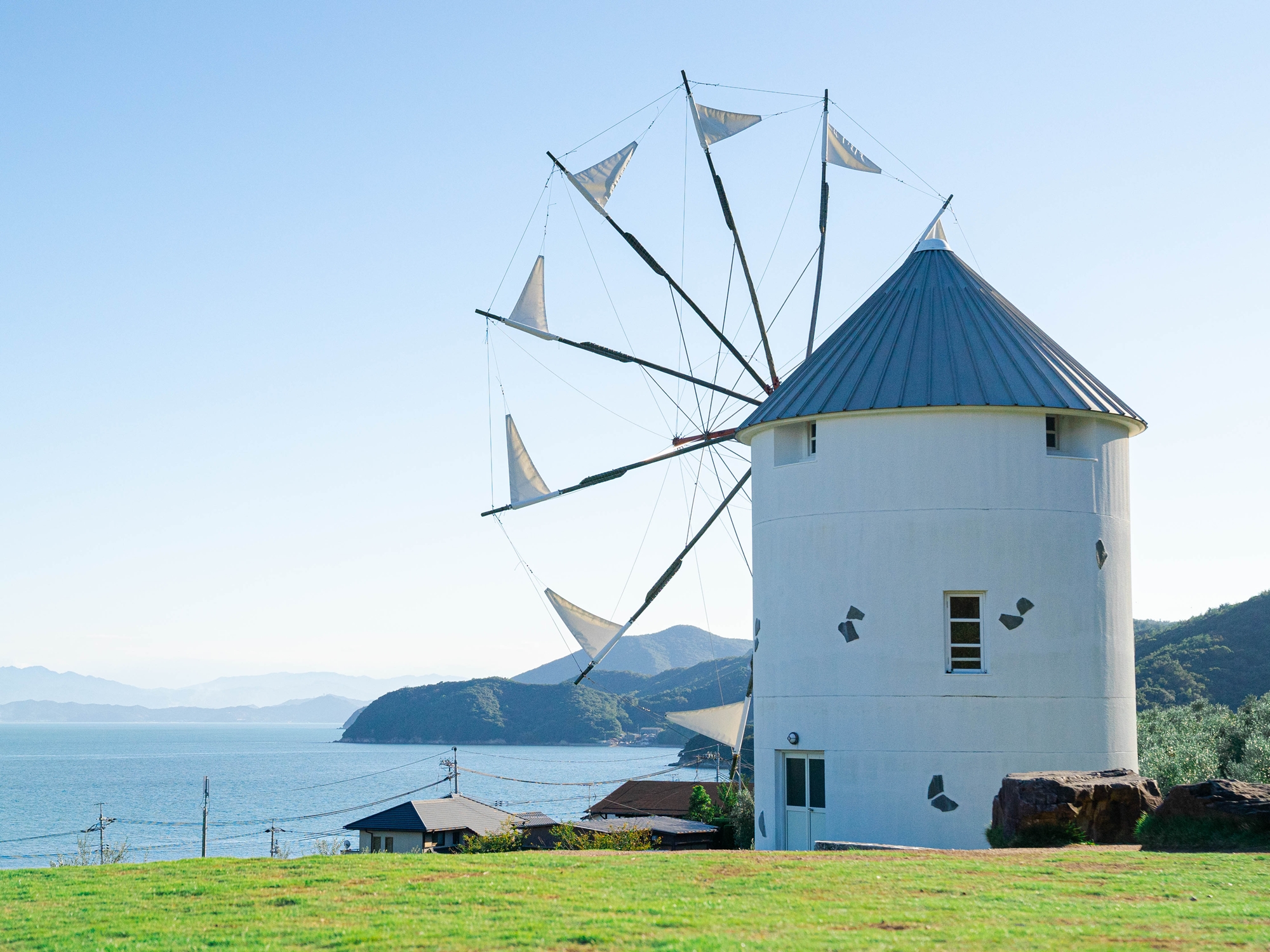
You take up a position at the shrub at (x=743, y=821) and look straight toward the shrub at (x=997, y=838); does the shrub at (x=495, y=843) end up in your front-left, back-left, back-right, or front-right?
back-right

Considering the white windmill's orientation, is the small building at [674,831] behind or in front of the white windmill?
in front

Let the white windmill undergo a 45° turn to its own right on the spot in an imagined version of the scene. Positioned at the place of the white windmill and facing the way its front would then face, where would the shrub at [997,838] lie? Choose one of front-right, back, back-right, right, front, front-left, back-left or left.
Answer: back

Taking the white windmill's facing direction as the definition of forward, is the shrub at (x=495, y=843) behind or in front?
in front

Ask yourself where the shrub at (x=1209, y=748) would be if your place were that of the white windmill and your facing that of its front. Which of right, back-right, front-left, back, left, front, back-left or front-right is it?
right

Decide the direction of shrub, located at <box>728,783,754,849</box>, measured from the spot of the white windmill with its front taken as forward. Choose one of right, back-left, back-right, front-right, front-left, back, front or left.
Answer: front-right

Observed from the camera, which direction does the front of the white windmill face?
facing away from the viewer and to the left of the viewer
